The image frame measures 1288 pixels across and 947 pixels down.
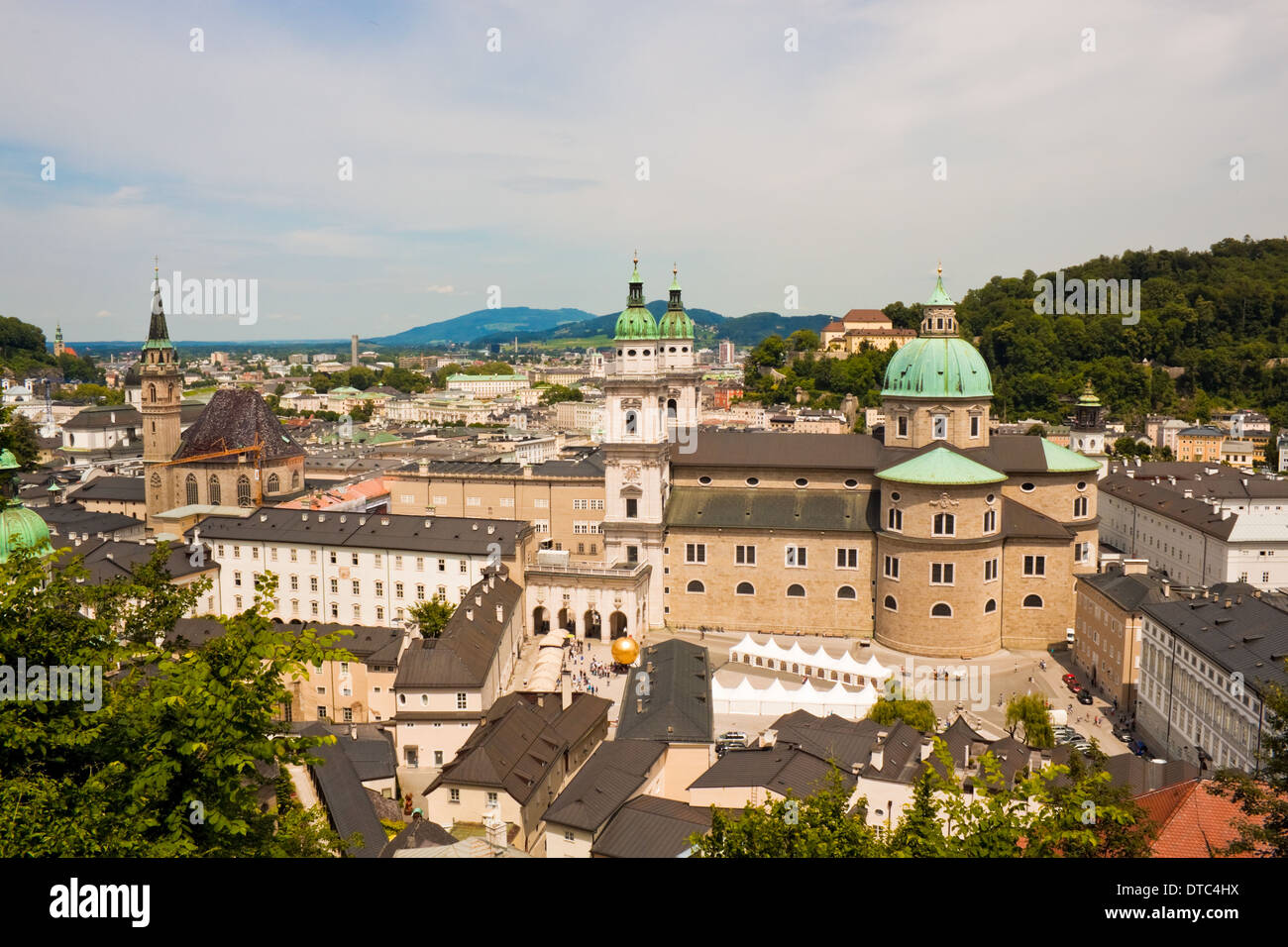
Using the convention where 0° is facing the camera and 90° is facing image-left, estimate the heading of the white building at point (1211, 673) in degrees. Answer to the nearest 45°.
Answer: approximately 45°

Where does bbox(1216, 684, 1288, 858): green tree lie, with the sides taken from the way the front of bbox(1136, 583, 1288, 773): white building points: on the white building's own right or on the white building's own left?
on the white building's own left

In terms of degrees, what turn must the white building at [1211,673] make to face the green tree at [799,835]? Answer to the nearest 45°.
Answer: approximately 45° to its left

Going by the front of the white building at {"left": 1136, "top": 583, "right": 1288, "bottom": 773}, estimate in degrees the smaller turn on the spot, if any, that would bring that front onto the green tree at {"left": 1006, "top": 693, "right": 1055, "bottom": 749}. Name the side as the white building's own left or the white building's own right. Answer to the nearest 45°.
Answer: approximately 45° to the white building's own right

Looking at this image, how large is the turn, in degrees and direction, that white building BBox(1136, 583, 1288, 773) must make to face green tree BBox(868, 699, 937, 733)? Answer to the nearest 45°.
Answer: approximately 45° to its right
